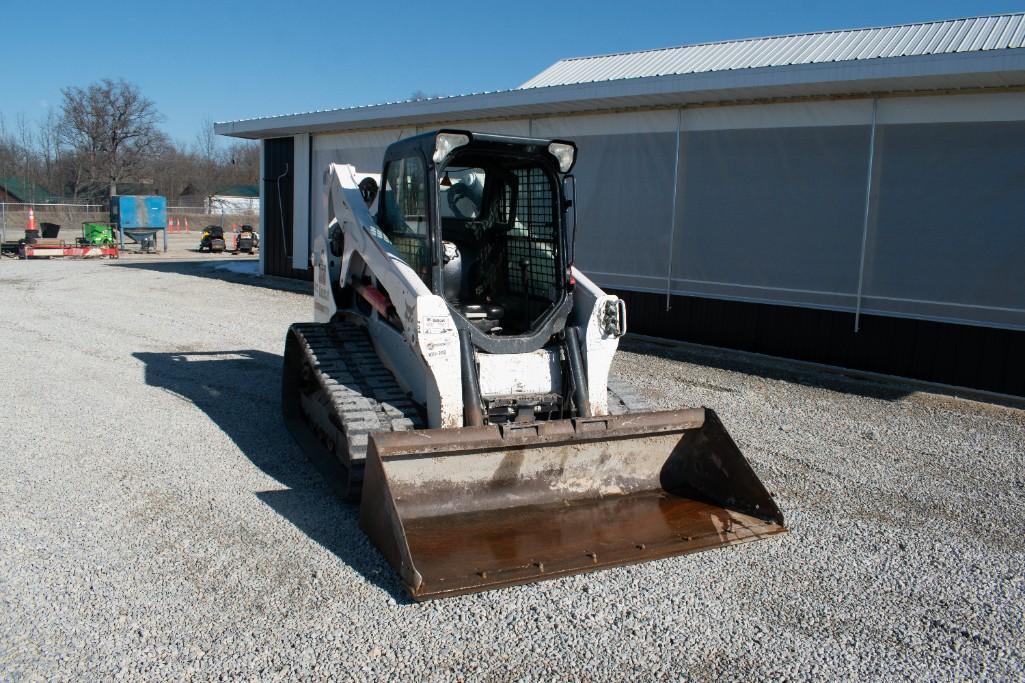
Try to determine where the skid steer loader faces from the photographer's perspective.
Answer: facing the viewer and to the right of the viewer

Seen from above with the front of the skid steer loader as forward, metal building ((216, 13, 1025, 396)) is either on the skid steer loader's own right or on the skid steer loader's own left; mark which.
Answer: on the skid steer loader's own left
